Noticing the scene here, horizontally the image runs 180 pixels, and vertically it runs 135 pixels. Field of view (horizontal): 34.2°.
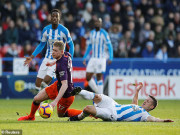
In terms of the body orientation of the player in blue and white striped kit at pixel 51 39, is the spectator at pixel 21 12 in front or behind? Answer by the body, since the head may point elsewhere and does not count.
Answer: behind

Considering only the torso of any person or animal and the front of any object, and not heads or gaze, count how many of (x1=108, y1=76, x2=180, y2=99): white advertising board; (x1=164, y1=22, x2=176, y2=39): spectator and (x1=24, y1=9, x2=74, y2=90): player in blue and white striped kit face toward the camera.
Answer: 3

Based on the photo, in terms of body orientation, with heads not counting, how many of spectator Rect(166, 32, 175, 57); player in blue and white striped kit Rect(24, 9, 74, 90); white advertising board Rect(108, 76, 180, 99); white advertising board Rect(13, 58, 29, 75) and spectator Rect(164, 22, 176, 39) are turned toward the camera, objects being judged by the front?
5

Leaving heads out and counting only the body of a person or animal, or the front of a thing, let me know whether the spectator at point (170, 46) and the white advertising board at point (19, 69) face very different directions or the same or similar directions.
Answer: same or similar directions

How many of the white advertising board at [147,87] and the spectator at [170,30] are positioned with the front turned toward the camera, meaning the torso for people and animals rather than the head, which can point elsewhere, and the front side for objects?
2

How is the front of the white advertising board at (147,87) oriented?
toward the camera

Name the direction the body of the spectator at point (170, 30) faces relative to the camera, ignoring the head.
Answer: toward the camera

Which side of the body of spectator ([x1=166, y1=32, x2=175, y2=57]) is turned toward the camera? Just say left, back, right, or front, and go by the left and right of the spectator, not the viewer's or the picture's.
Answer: front

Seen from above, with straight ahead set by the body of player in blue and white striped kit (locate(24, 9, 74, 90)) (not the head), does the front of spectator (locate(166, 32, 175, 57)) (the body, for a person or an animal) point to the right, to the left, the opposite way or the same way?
the same way
